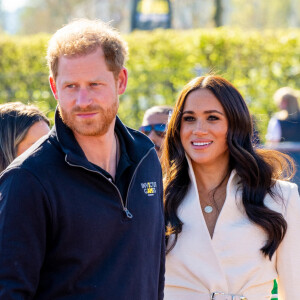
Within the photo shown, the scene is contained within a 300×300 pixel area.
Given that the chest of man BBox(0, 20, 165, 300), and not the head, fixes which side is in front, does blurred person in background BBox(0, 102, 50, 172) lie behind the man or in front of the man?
behind

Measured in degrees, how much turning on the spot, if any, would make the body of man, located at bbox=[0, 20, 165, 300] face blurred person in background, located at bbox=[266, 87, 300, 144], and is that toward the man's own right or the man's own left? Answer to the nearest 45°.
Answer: approximately 90° to the man's own left

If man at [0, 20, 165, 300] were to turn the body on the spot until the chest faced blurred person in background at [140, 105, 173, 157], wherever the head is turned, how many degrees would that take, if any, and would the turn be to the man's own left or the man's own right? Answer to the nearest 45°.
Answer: approximately 135° to the man's own left

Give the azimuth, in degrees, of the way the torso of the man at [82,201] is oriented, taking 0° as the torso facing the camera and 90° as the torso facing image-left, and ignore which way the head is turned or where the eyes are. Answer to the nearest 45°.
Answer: approximately 315°

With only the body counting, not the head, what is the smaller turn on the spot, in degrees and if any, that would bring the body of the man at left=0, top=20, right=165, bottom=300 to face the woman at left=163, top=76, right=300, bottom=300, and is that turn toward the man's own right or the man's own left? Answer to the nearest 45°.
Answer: approximately 90° to the man's own left
